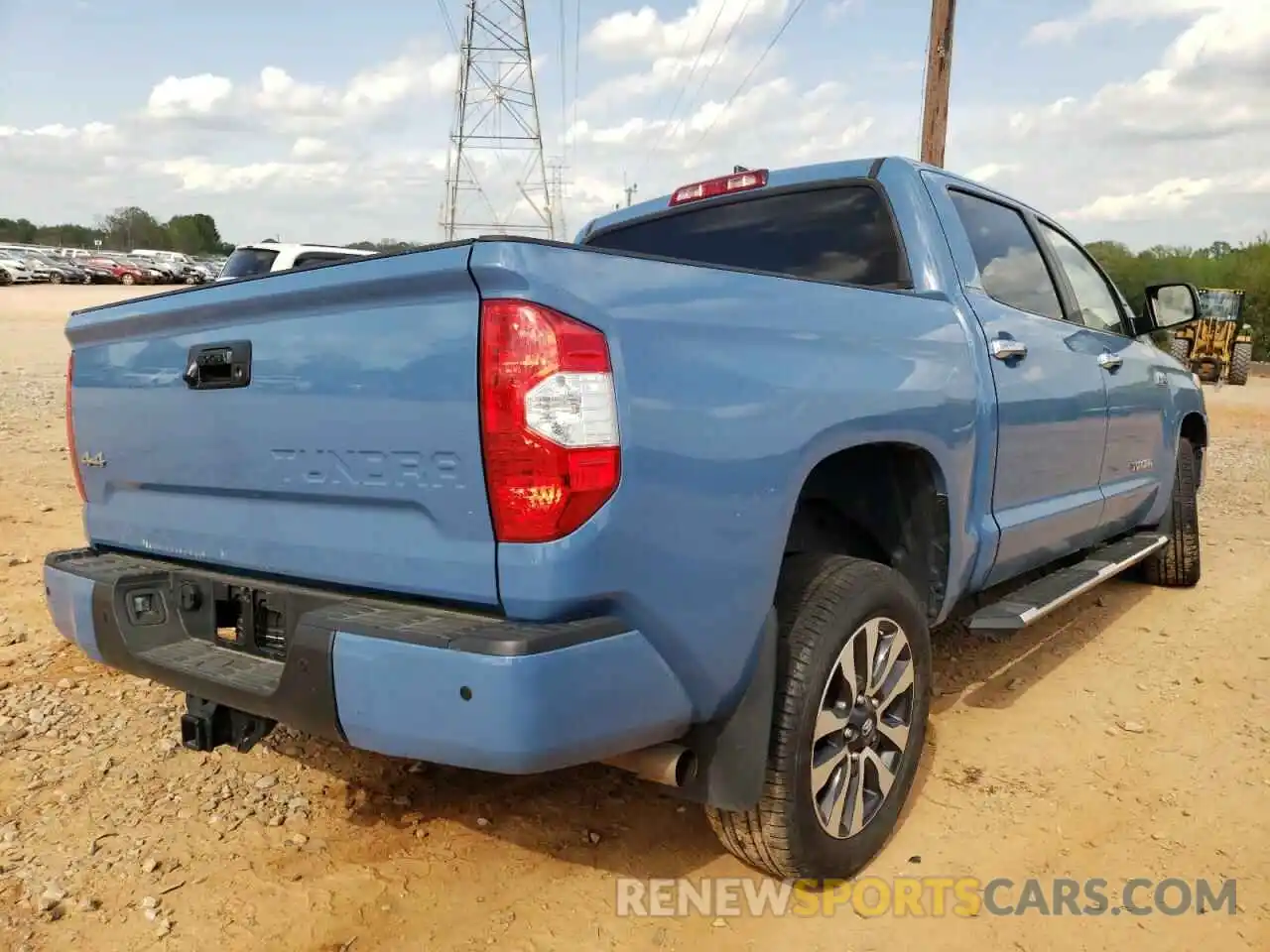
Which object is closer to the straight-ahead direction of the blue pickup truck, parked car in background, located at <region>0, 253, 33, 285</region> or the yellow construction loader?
the yellow construction loader

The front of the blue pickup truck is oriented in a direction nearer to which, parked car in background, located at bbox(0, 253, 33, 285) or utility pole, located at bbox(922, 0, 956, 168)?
the utility pole

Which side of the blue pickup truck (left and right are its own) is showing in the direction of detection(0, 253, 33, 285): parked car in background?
left

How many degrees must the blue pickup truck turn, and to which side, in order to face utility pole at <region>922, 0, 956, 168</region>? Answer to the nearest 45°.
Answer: approximately 45° to its left

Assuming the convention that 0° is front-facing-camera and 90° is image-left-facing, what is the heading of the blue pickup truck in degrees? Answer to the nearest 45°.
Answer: approximately 225°

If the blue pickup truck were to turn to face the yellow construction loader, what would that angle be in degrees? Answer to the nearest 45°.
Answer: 0° — it already faces it
